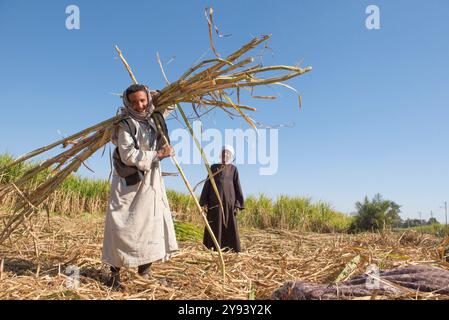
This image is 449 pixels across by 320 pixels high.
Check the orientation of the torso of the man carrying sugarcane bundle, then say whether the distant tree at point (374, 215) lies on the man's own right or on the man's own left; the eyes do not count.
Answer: on the man's own left

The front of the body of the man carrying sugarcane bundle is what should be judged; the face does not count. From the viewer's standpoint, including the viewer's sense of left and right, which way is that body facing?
facing the viewer and to the right of the viewer
